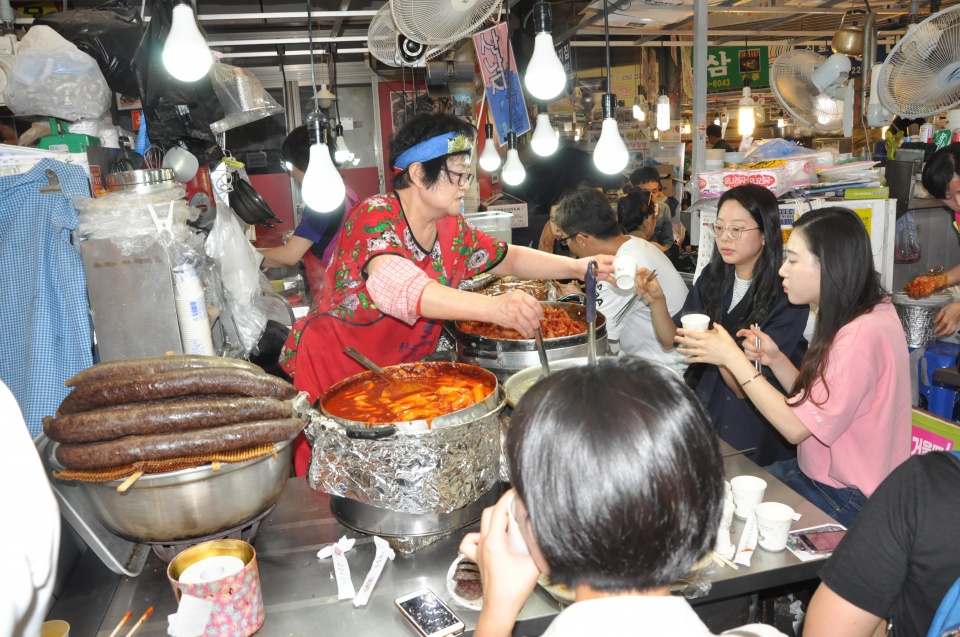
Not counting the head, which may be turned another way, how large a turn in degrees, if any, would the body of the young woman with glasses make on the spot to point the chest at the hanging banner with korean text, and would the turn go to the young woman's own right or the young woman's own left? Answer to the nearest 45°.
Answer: approximately 90° to the young woman's own right

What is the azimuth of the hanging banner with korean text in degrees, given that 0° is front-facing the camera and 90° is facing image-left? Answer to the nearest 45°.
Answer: approximately 0°

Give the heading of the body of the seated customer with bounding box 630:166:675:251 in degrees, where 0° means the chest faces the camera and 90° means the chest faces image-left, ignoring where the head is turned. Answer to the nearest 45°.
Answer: approximately 45°

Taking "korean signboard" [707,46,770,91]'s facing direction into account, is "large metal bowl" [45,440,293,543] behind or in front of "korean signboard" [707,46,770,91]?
in front

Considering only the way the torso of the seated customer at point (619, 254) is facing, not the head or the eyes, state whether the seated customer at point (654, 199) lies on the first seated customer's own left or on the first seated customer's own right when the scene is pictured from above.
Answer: on the first seated customer's own right

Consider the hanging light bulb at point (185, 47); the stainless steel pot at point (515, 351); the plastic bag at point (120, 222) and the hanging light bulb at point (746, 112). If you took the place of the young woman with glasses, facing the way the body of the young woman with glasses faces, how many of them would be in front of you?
3

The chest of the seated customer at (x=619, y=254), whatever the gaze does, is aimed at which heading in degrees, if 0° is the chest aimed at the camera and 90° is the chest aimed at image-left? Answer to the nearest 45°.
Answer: approximately 90°

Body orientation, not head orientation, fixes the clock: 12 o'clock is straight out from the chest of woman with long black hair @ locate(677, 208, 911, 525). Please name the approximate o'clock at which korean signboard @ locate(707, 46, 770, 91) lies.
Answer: The korean signboard is roughly at 3 o'clock from the woman with long black hair.

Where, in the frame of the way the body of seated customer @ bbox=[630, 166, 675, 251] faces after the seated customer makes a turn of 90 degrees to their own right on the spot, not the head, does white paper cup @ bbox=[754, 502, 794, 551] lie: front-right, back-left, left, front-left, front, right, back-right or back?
back-left

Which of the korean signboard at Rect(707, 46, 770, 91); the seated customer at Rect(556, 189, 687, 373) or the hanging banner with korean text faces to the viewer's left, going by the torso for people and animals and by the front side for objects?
the seated customer

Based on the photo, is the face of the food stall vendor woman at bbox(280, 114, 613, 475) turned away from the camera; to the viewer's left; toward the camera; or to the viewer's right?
to the viewer's right

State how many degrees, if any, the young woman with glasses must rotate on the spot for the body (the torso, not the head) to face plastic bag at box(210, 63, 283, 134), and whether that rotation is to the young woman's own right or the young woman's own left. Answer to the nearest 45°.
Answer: approximately 45° to the young woman's own right

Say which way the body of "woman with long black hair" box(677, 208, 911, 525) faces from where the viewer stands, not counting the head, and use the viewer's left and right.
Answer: facing to the left of the viewer
